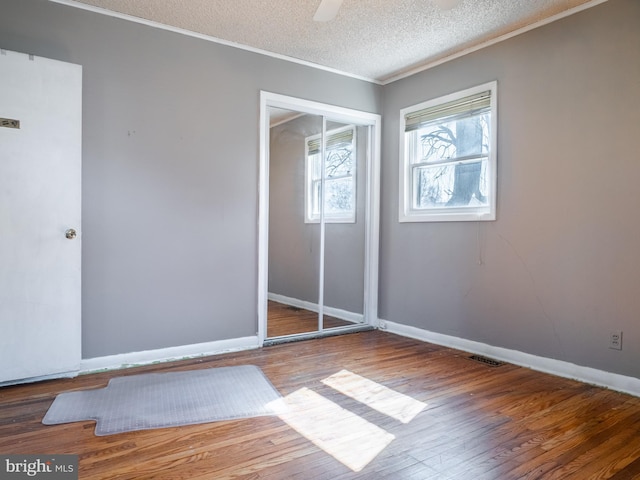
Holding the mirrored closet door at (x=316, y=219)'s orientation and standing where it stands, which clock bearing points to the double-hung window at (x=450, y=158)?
The double-hung window is roughly at 11 o'clock from the mirrored closet door.

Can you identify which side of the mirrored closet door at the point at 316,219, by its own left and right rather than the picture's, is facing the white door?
right

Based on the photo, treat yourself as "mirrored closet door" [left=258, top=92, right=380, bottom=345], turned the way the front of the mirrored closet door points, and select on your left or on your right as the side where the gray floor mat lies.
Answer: on your right

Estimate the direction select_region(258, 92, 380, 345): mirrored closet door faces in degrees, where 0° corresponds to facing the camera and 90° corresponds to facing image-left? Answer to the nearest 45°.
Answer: approximately 315°
